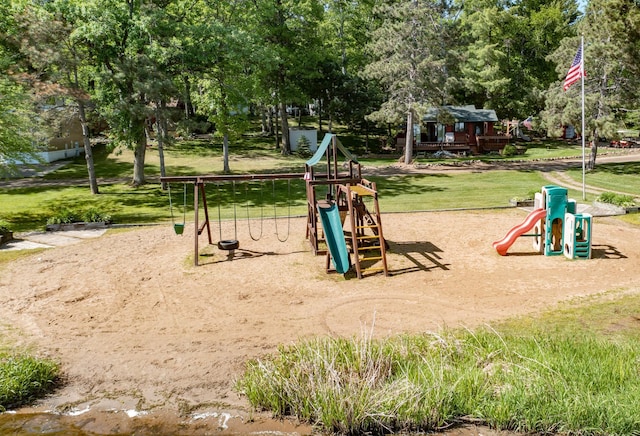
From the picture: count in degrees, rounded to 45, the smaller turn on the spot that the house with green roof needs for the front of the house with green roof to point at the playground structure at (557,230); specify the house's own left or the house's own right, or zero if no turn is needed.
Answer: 0° — it already faces it

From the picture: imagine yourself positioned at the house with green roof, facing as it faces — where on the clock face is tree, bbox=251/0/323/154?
The tree is roughly at 2 o'clock from the house with green roof.

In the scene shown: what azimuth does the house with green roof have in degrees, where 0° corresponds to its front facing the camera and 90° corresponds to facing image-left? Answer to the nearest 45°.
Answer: approximately 0°

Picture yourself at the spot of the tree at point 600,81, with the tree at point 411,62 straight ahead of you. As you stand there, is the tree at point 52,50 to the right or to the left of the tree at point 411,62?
left

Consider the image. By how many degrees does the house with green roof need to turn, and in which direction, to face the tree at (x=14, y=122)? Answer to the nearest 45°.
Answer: approximately 45° to its right
